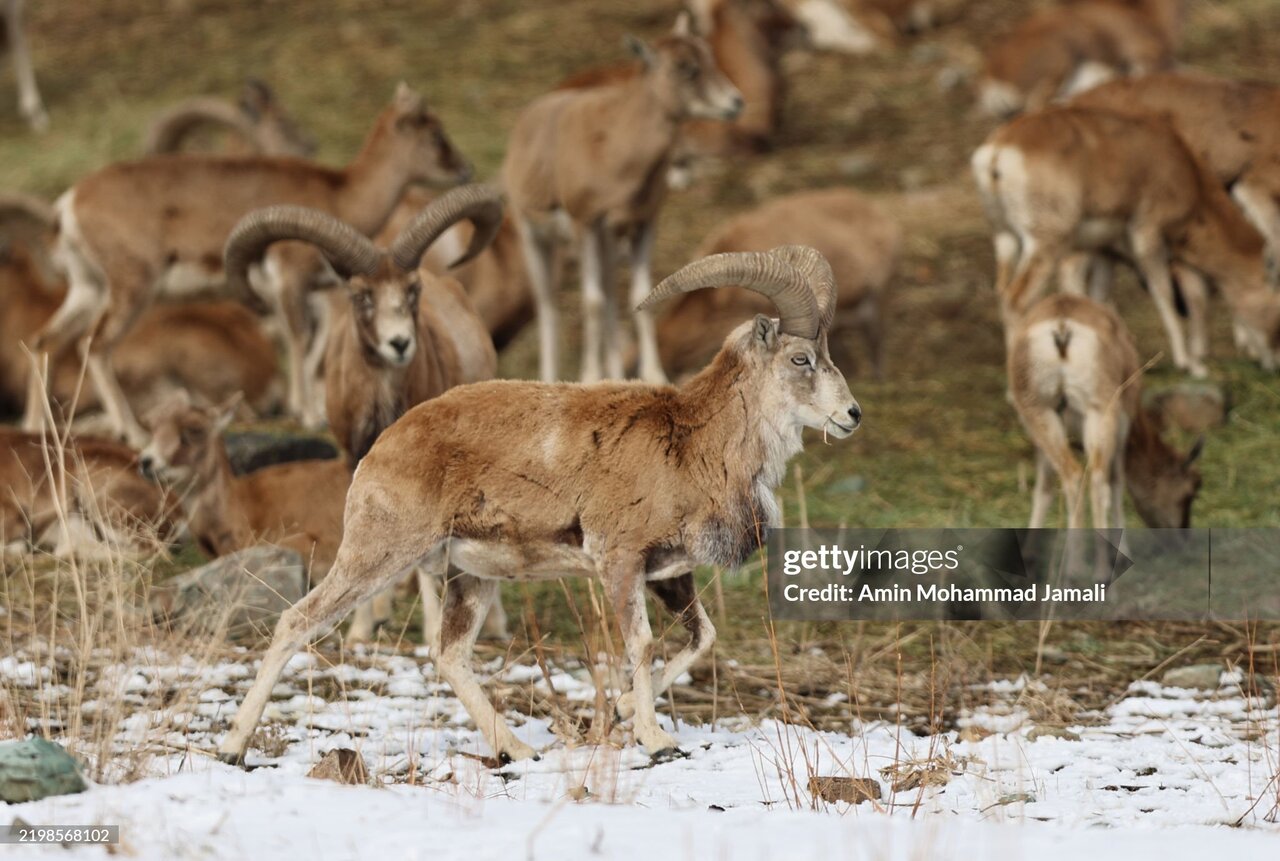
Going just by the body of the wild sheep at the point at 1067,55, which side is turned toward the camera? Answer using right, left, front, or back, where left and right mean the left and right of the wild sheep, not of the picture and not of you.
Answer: right

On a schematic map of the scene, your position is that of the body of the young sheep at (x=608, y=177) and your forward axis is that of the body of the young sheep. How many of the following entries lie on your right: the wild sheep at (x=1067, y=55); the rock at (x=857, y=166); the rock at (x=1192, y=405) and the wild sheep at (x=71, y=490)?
1

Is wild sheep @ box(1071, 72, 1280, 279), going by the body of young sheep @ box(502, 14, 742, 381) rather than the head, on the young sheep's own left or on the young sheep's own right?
on the young sheep's own left

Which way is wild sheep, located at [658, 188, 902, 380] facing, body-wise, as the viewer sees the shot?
to the viewer's left

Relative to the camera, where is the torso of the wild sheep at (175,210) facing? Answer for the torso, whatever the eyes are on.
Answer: to the viewer's right

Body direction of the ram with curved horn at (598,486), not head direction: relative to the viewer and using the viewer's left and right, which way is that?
facing to the right of the viewer

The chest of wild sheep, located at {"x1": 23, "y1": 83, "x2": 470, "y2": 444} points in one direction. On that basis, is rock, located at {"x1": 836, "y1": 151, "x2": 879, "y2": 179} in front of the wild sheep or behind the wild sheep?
in front

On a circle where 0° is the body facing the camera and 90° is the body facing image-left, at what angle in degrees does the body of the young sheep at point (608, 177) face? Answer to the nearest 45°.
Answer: approximately 315°
